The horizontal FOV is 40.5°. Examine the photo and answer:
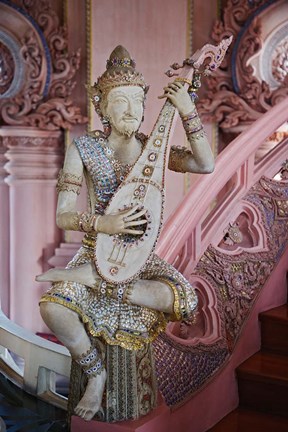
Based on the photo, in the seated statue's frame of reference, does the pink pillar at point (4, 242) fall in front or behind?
behind

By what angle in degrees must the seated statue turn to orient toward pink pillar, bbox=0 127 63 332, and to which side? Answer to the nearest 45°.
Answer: approximately 180°

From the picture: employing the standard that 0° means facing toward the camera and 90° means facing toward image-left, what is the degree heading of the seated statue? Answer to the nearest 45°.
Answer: approximately 0°
